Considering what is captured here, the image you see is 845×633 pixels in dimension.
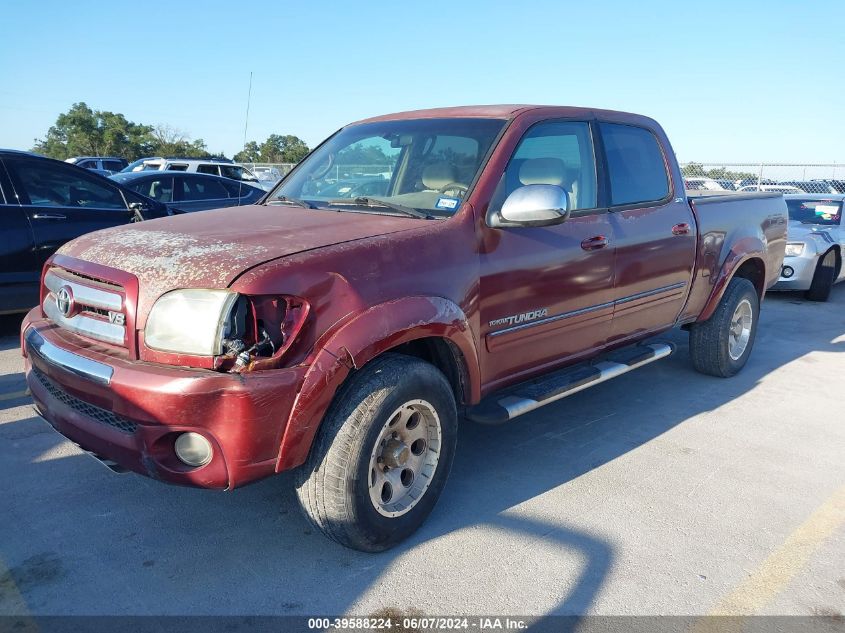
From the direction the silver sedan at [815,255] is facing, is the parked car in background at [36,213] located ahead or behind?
ahead

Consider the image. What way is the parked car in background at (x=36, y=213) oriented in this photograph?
to the viewer's right

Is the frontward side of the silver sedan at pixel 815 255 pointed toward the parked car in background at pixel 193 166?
no

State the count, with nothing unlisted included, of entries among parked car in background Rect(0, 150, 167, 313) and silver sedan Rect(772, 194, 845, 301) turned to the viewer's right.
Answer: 1

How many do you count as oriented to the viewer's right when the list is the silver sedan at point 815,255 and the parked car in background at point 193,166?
1

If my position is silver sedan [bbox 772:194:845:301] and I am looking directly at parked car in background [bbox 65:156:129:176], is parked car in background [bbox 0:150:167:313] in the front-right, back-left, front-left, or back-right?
front-left

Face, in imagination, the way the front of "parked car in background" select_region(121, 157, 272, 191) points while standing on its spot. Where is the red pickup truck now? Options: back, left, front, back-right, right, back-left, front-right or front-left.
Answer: left

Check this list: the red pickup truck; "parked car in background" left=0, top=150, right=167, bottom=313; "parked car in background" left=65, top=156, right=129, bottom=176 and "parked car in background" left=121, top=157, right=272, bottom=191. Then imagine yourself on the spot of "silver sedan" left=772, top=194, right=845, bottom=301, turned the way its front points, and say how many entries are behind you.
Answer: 0

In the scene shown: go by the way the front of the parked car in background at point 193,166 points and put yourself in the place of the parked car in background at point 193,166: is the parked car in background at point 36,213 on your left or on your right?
on your right

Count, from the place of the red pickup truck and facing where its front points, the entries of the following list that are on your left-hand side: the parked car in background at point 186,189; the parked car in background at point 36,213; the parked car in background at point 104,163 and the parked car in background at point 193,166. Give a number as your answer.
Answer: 0

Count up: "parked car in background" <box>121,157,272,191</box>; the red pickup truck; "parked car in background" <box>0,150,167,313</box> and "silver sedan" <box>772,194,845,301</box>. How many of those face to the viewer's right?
2

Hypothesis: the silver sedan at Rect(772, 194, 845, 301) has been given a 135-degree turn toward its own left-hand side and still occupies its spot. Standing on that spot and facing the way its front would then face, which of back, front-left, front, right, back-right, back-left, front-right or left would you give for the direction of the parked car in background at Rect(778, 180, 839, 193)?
left

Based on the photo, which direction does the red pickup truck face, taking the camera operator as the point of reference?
facing the viewer and to the left of the viewer

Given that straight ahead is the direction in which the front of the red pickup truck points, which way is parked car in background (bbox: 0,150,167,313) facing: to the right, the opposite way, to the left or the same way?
the opposite way

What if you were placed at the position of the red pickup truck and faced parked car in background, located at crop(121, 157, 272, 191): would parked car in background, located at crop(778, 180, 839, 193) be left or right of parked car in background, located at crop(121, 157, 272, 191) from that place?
right

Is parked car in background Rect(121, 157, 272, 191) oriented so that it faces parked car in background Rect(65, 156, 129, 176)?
no

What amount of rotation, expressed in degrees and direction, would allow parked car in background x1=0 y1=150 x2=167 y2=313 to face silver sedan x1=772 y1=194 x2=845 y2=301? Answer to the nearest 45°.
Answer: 0° — it already faces it

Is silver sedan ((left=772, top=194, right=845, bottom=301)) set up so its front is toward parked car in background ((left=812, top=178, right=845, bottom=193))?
no
